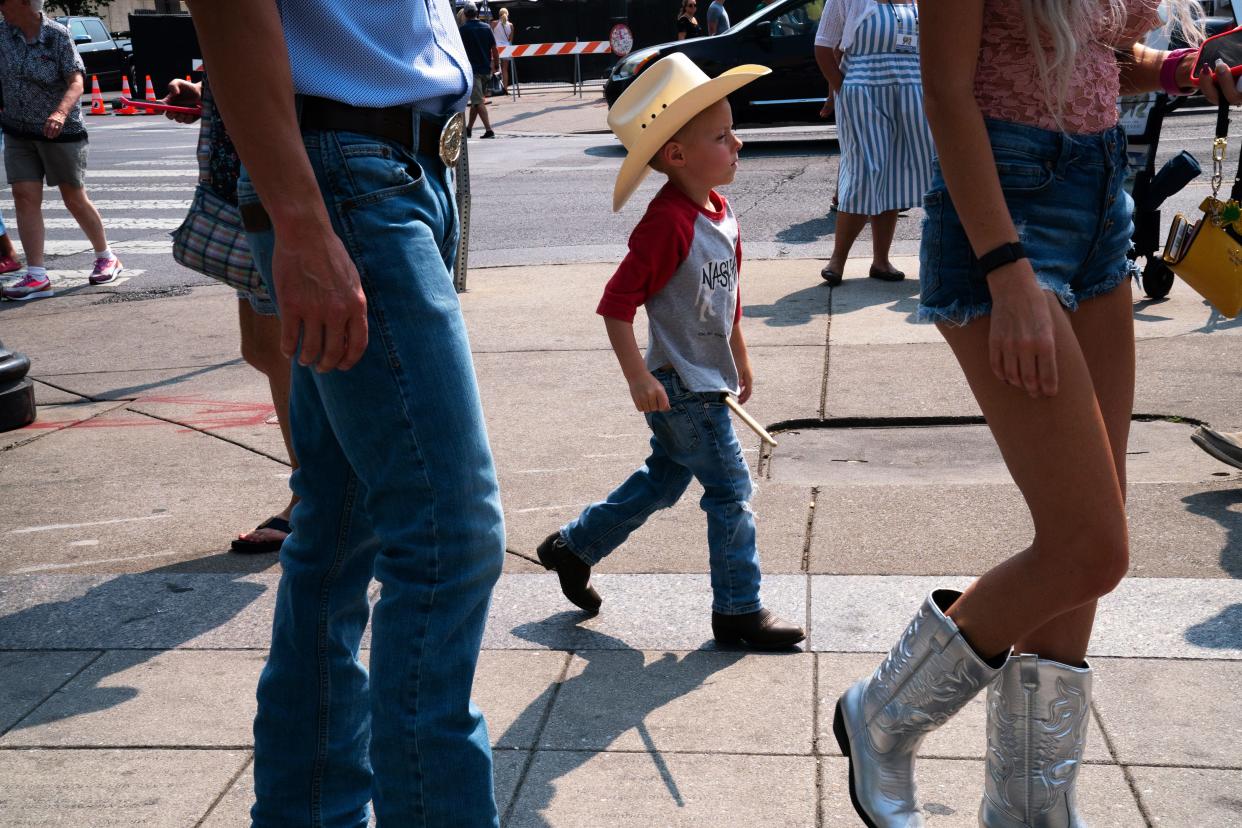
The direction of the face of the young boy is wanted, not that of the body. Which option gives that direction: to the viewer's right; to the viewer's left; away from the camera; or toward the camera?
to the viewer's right

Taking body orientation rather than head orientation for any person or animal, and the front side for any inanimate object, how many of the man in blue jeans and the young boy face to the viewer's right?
2

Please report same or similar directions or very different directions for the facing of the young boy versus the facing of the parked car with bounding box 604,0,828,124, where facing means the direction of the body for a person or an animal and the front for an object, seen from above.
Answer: very different directions

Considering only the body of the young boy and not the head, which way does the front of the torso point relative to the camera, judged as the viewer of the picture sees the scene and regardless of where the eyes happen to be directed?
to the viewer's right

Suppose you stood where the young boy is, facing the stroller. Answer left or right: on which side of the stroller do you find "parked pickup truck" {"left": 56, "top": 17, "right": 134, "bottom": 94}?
left

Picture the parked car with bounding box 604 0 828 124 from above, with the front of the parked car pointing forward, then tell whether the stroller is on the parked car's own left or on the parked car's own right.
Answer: on the parked car's own left

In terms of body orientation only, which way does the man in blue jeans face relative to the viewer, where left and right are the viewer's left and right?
facing to the right of the viewer

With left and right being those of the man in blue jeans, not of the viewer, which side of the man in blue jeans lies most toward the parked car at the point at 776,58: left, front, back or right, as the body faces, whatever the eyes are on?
left

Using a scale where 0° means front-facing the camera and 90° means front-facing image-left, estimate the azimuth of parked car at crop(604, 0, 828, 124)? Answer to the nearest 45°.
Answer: approximately 90°

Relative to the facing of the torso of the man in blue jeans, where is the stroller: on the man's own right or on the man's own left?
on the man's own left

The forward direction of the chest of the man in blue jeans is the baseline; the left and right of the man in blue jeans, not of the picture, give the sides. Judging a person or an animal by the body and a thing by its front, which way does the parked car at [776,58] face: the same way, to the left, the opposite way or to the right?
the opposite way

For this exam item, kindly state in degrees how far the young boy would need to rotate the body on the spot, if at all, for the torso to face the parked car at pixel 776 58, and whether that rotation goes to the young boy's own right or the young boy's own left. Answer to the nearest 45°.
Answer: approximately 90° to the young boy's own left
